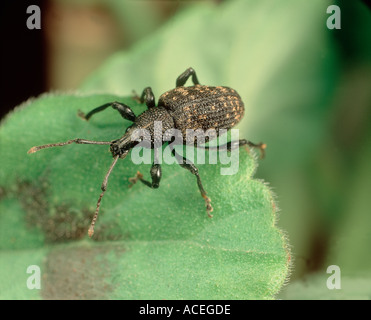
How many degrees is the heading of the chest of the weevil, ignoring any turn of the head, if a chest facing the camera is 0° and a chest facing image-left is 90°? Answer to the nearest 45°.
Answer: approximately 45°
